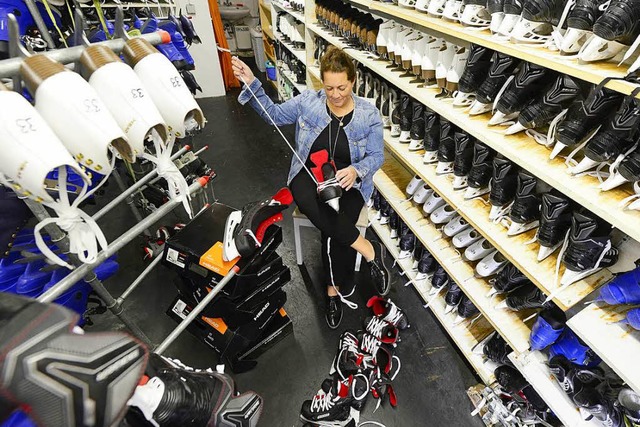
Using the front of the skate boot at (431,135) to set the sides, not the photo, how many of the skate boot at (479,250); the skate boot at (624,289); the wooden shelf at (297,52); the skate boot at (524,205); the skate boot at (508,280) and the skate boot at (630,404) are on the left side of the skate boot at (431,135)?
5

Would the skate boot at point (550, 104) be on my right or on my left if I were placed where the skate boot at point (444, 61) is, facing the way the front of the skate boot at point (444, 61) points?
on my left

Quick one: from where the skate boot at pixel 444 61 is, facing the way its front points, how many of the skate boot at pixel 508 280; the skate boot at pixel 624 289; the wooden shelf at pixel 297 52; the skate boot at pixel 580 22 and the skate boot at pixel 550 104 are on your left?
4

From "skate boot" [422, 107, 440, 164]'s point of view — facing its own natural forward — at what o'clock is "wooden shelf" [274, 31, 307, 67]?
The wooden shelf is roughly at 3 o'clock from the skate boot.

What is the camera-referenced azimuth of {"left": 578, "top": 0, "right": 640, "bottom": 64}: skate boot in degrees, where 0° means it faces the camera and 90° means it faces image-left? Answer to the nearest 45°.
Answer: approximately 45°

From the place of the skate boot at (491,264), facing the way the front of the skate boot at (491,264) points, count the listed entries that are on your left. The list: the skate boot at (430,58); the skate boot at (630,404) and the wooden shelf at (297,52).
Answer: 1

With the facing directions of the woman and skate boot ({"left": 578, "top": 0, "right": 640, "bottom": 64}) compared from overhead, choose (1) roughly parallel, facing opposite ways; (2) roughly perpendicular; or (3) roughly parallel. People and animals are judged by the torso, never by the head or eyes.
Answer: roughly perpendicular

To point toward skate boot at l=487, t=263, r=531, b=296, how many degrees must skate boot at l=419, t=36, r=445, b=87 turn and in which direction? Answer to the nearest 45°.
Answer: approximately 90° to its left
